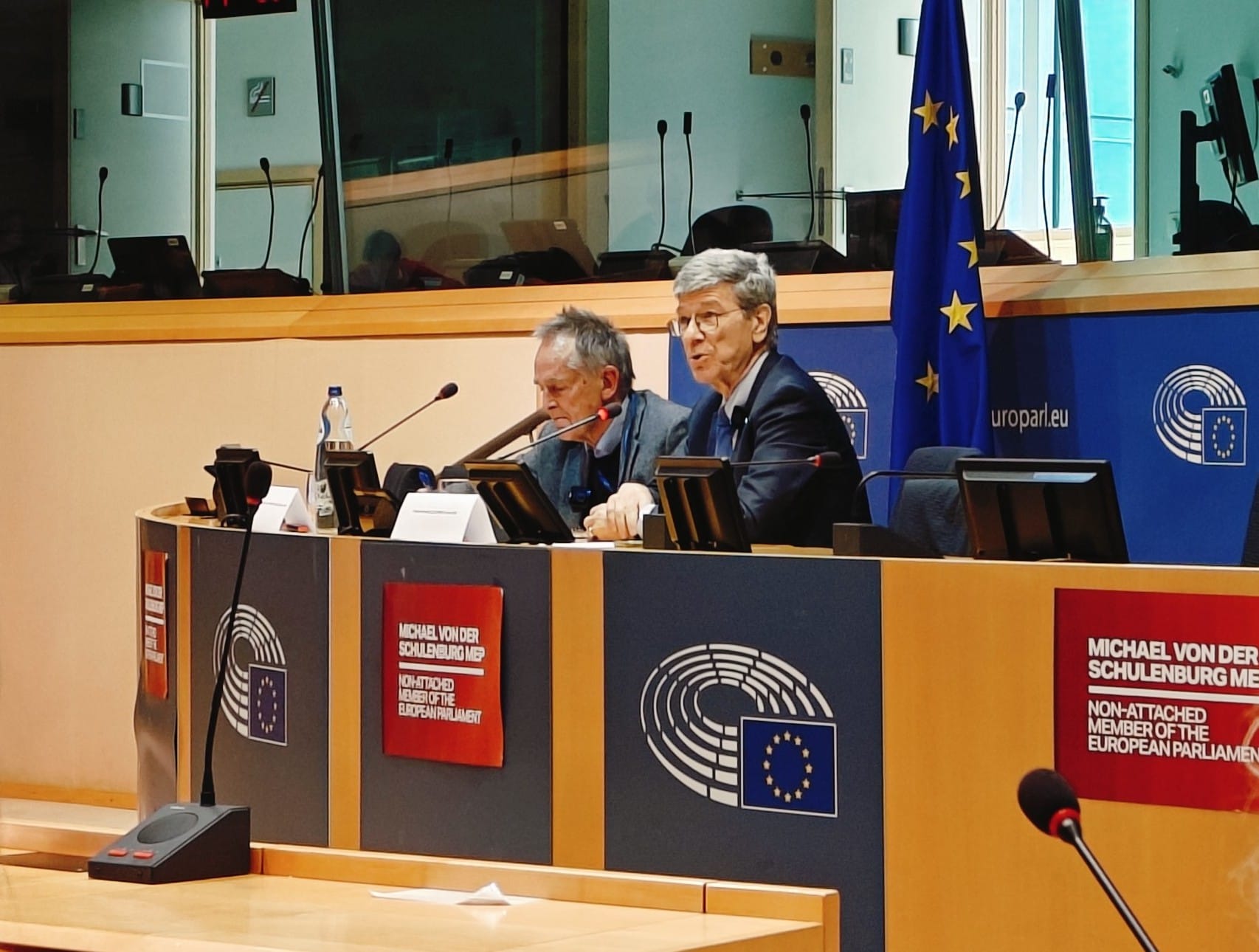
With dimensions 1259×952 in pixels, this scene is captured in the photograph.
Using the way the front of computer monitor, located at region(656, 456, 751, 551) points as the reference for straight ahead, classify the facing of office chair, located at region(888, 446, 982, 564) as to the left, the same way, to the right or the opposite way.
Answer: the opposite way

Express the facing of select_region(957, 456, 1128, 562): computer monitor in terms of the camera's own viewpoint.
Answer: facing away from the viewer

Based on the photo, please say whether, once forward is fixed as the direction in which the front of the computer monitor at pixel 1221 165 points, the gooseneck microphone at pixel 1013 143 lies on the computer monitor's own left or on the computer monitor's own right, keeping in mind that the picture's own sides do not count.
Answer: on the computer monitor's own left

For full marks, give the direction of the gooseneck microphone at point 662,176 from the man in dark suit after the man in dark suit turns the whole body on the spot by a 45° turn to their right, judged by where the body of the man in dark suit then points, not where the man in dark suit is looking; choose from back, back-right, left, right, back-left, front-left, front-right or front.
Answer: right

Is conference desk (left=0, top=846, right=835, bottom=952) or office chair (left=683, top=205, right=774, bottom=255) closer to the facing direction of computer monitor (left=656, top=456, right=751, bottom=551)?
the office chair

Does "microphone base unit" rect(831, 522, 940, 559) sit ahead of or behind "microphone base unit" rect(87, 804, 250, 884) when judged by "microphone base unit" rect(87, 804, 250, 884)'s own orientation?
behind

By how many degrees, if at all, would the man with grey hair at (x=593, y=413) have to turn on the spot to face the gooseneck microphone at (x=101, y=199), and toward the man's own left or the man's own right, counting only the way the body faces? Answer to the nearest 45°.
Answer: approximately 90° to the man's own right

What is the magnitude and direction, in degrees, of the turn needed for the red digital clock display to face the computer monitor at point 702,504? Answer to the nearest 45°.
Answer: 0° — it already faces it

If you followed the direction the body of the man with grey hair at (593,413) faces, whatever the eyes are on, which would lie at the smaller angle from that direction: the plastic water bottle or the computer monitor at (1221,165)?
the plastic water bottle

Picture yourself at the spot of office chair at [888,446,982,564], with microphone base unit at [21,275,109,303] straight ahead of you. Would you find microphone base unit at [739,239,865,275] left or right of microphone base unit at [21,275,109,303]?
right

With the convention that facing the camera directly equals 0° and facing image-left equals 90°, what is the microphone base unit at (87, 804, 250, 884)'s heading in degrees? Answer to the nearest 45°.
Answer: approximately 45°

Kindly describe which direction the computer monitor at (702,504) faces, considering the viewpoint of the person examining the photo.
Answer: facing away from the viewer and to the right of the viewer
